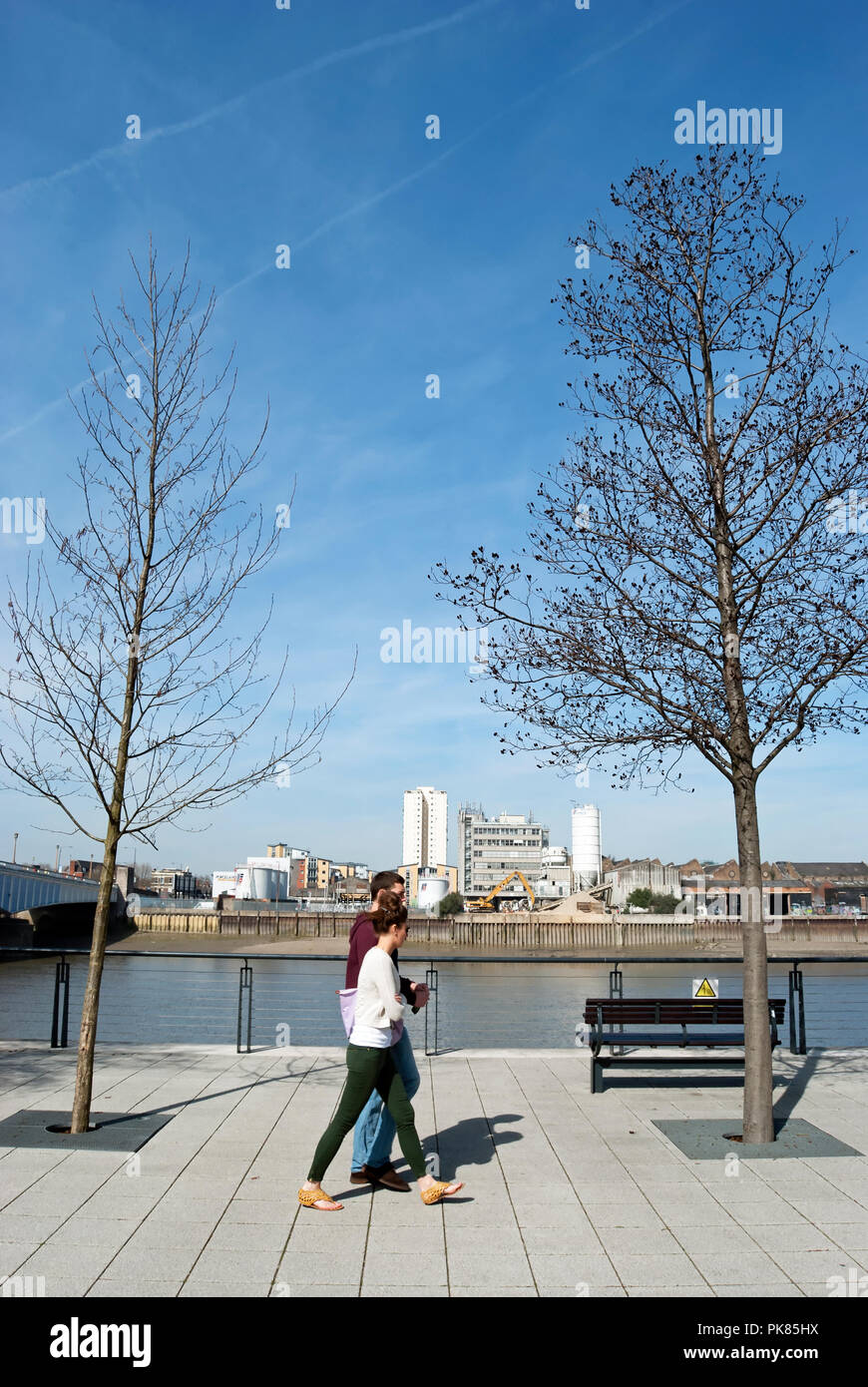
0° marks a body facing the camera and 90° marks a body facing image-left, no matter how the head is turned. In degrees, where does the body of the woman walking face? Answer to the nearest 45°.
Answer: approximately 270°

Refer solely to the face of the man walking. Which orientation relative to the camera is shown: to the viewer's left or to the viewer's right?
to the viewer's right

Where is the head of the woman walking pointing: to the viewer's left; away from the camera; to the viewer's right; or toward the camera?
to the viewer's right

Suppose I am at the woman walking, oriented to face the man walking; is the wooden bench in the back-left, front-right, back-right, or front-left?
front-right

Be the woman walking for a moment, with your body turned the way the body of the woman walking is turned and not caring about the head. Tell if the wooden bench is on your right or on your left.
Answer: on your left
